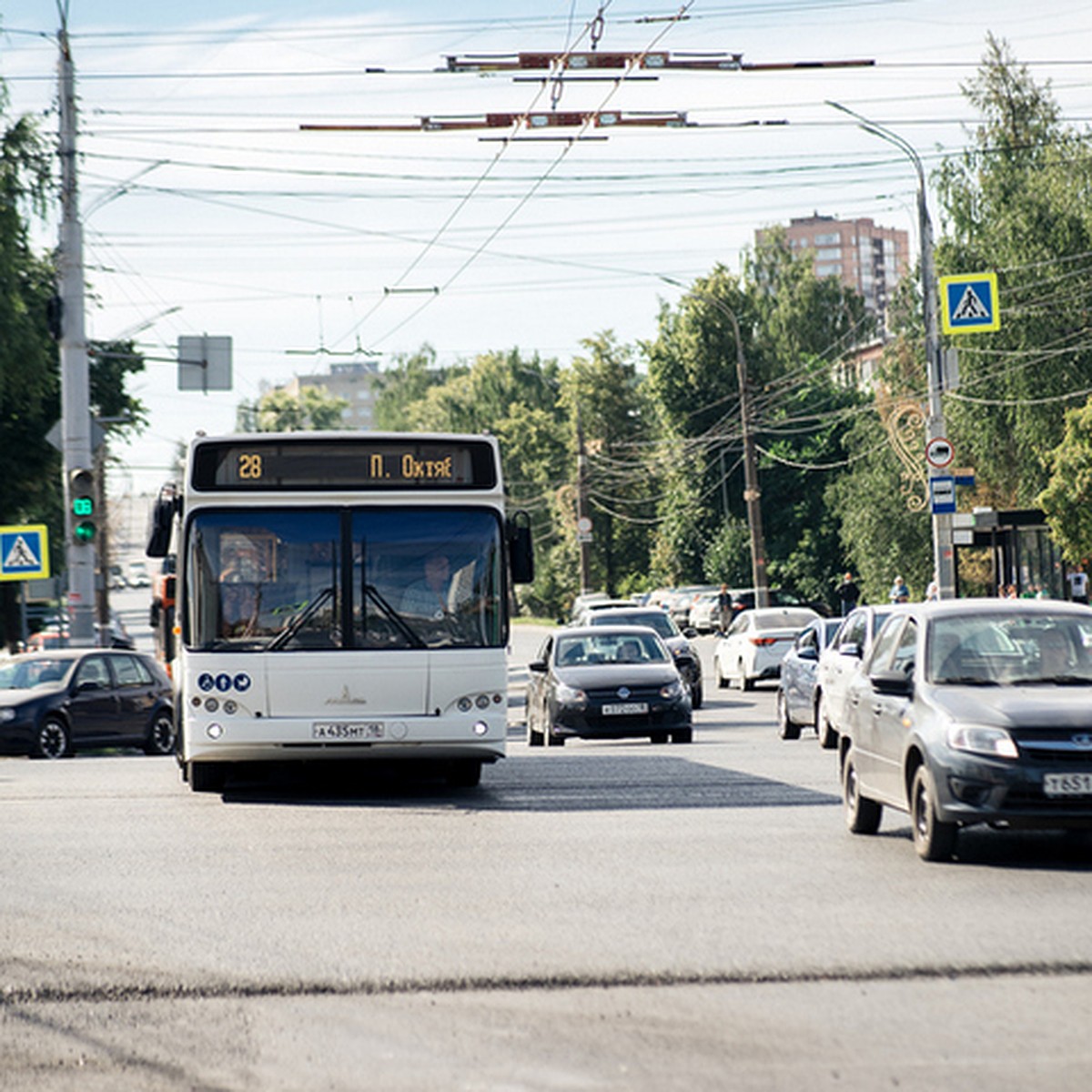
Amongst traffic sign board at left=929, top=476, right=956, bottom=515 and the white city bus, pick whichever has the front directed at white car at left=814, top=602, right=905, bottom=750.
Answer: the traffic sign board

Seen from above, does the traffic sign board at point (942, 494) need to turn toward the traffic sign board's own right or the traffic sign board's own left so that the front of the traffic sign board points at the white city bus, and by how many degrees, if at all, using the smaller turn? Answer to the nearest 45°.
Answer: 0° — it already faces it

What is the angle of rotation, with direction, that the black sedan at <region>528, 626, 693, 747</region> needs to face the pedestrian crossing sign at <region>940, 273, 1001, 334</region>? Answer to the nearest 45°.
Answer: approximately 135° to its left

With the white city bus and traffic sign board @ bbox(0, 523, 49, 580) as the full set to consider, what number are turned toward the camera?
2

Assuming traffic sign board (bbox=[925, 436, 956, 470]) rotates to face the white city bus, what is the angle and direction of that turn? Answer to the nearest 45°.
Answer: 0° — it already faces it

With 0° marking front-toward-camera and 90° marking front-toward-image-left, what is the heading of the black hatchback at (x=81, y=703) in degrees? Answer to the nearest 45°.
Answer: approximately 45°
